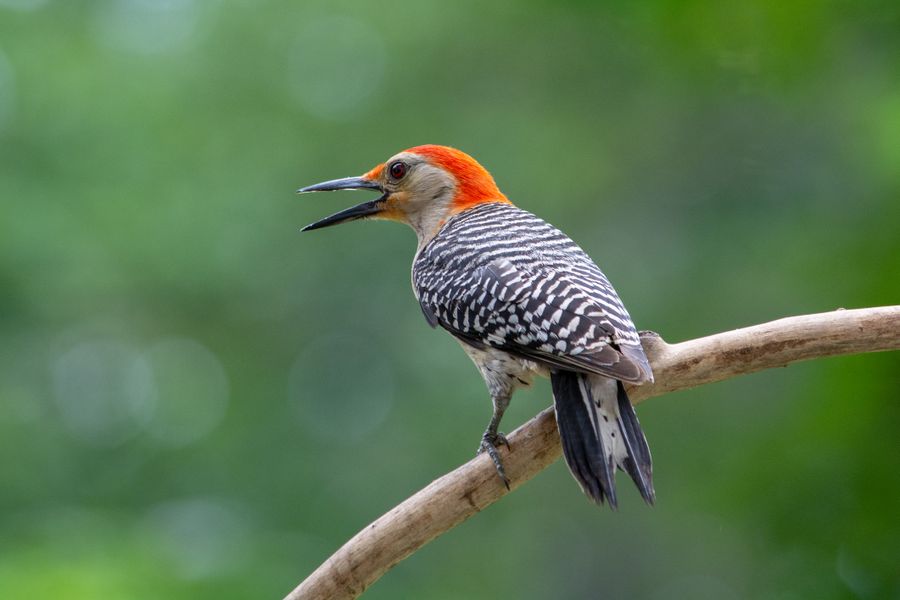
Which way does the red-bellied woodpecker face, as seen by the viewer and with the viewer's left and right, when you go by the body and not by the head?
facing away from the viewer and to the left of the viewer
